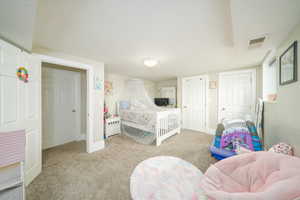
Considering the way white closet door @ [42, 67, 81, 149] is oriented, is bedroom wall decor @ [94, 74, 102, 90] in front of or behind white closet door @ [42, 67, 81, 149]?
in front

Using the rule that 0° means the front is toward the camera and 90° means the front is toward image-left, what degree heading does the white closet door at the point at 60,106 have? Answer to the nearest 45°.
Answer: approximately 315°

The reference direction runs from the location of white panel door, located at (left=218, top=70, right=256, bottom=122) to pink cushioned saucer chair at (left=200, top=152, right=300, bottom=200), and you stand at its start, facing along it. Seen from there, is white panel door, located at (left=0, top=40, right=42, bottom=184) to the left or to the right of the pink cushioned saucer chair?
right

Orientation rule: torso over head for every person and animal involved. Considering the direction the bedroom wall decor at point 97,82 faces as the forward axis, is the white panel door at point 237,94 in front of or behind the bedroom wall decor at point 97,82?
in front

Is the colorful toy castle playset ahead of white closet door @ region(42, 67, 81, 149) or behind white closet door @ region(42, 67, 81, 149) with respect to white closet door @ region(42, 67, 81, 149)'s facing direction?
ahead

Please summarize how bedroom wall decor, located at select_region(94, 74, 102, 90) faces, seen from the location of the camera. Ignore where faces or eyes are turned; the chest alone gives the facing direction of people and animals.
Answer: facing the viewer and to the right of the viewer

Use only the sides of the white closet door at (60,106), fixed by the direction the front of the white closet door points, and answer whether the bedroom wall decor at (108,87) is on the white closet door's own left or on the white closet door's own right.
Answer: on the white closet door's own left

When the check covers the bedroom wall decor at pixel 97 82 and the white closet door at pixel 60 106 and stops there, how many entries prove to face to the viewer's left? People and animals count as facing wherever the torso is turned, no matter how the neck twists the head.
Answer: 0
